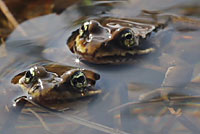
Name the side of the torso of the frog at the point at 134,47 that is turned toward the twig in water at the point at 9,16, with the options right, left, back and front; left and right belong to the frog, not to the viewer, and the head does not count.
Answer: right

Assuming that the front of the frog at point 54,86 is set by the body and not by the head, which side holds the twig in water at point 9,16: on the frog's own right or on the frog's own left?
on the frog's own right

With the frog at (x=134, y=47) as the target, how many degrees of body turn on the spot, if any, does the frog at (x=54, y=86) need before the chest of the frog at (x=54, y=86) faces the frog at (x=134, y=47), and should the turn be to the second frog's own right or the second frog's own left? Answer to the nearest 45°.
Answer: approximately 180°

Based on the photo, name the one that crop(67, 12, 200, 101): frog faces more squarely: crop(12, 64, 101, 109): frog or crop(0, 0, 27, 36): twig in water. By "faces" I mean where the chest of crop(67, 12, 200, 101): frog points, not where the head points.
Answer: the frog

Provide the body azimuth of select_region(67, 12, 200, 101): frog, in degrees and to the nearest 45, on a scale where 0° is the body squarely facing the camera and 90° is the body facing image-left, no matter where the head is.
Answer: approximately 45°
